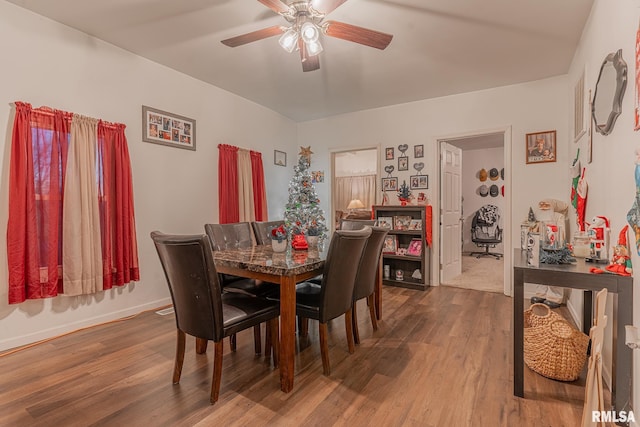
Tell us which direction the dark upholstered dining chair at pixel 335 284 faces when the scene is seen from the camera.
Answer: facing away from the viewer and to the left of the viewer

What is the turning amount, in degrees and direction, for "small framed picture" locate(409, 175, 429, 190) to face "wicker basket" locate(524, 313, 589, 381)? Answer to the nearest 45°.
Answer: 0° — it already faces it

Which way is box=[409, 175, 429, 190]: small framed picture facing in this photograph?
toward the camera

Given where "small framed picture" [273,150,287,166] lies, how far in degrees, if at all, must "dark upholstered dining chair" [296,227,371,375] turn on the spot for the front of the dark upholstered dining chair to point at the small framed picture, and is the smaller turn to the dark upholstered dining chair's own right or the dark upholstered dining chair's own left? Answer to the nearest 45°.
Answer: approximately 45° to the dark upholstered dining chair's own right

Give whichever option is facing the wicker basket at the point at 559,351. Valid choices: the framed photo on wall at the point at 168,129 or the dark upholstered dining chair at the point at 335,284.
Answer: the framed photo on wall

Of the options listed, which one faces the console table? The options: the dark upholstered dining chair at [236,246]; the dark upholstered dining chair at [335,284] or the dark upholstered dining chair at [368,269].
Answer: the dark upholstered dining chair at [236,246]

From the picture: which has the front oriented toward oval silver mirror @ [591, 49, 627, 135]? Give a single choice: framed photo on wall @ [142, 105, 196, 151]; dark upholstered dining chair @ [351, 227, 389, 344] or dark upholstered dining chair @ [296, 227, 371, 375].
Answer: the framed photo on wall

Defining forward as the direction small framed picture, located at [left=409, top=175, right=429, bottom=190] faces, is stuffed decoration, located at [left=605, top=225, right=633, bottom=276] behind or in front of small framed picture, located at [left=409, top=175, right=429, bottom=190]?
in front

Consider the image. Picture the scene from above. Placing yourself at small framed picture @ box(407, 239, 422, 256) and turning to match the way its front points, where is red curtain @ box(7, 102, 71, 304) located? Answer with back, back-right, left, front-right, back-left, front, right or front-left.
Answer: front-right

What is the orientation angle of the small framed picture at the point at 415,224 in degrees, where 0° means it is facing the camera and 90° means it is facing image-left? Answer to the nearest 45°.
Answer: approximately 0°

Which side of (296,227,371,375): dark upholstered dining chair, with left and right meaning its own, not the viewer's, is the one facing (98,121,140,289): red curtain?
front

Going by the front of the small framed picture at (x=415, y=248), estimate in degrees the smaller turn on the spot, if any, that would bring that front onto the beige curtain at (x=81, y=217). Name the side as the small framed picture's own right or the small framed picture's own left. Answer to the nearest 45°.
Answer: approximately 45° to the small framed picture's own right

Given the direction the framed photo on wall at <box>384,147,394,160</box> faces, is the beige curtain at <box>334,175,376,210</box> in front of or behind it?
behind

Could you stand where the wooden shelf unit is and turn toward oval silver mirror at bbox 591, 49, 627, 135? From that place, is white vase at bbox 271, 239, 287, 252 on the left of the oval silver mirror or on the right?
right

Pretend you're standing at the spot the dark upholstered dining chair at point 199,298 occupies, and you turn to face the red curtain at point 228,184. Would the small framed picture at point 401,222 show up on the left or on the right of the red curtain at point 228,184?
right

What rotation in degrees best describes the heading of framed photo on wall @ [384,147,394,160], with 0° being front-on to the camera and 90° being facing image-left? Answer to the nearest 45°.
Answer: approximately 0°
